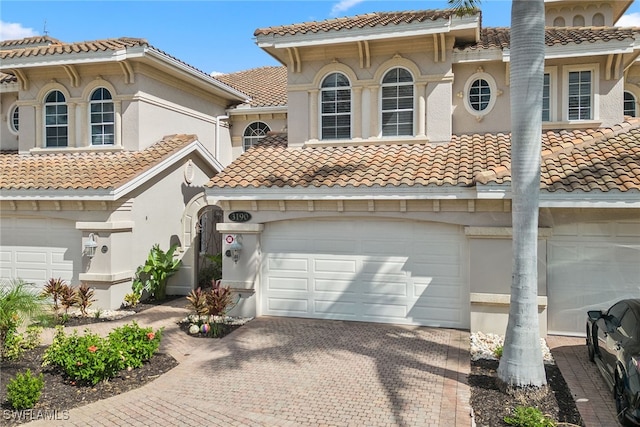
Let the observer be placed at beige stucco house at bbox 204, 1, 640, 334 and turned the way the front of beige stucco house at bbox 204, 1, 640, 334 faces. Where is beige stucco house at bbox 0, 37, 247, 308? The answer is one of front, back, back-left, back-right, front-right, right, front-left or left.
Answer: right

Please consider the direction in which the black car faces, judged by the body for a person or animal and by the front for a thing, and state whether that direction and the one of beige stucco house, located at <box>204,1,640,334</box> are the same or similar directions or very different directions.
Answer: very different directions

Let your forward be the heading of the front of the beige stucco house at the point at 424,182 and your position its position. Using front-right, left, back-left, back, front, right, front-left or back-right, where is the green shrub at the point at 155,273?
right

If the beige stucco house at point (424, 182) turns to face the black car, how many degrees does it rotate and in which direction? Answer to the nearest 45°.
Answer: approximately 45° to its left

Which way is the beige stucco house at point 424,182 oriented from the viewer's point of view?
toward the camera

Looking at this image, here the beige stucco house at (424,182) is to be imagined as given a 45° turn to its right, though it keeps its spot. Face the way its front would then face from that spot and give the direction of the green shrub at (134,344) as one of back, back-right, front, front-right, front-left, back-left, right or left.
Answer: front

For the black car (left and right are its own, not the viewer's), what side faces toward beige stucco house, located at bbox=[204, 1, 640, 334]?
front

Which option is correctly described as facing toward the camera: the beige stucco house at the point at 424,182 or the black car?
the beige stucco house

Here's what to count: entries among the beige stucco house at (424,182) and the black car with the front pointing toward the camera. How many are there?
1

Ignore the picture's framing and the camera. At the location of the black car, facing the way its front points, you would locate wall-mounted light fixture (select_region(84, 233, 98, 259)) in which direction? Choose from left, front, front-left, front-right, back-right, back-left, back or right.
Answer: front-left

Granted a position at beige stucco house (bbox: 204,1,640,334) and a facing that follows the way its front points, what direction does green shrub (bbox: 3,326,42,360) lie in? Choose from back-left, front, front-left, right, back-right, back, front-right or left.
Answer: front-right

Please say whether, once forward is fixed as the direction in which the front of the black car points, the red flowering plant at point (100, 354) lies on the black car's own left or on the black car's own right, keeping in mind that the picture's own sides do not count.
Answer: on the black car's own left

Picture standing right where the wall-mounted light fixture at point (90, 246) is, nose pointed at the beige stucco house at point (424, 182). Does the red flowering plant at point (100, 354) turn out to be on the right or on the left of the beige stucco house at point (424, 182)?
right

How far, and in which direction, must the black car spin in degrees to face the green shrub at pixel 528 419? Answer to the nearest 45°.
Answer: approximately 90° to its left

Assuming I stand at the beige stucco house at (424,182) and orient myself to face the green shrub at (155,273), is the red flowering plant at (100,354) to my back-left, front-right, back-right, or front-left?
front-left

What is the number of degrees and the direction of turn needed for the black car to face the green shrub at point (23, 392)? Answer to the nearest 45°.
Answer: approximately 90° to its left

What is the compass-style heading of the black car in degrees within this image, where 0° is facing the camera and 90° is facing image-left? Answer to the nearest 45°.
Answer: approximately 135°

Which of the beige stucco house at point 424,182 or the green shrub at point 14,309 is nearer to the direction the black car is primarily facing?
the beige stucco house
